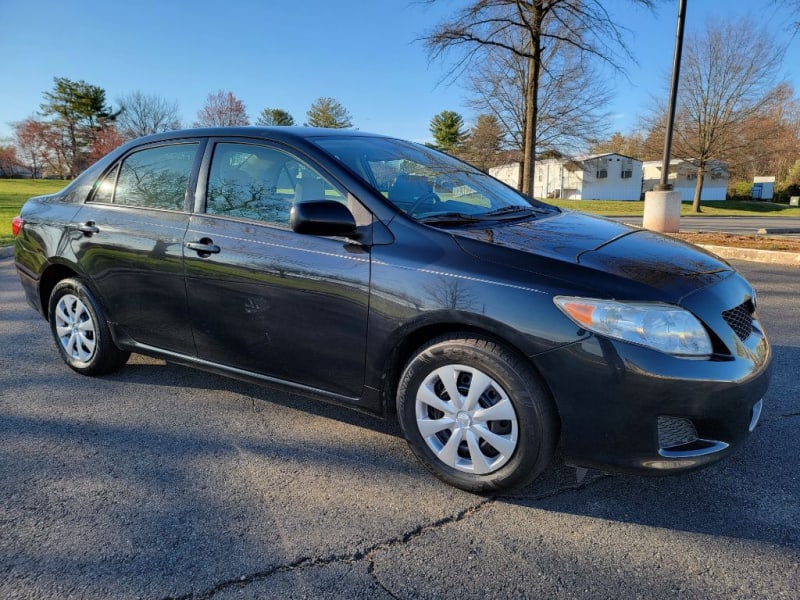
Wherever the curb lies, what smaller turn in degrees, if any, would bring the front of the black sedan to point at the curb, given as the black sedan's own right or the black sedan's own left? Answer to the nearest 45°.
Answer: approximately 90° to the black sedan's own left

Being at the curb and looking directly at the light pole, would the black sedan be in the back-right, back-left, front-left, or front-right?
back-left

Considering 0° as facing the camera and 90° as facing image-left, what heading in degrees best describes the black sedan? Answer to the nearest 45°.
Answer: approximately 315°

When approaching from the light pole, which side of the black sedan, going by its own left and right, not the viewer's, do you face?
left

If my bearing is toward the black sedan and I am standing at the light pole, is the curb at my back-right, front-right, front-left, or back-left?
front-left
